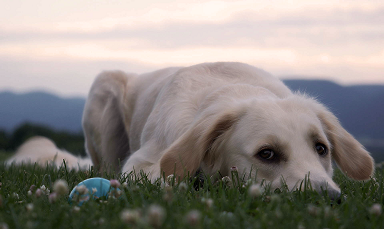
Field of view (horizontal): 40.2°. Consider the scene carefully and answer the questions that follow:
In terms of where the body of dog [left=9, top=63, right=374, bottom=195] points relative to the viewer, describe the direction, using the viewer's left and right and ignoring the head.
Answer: facing the viewer and to the right of the viewer

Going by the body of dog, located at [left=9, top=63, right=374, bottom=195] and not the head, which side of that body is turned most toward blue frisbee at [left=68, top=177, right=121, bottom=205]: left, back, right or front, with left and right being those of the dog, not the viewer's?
right
